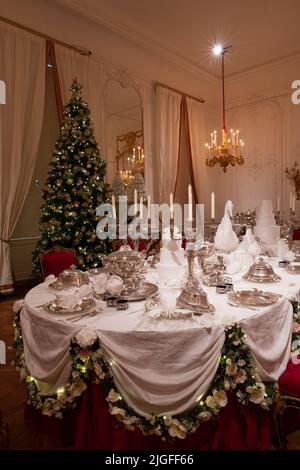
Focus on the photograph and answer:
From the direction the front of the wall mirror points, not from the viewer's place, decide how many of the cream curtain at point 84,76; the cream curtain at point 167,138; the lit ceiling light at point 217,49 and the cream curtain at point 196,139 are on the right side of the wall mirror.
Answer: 1

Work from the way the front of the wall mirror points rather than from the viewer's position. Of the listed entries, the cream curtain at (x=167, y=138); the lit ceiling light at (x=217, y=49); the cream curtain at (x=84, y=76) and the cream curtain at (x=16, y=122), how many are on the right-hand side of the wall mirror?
2

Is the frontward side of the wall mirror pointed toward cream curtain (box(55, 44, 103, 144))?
no

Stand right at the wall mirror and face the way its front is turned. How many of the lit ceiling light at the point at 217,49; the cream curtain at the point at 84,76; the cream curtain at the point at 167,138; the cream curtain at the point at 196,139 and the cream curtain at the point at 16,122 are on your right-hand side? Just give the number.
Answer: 2

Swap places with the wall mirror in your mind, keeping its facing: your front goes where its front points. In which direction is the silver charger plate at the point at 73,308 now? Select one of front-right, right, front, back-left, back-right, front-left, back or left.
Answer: front-right

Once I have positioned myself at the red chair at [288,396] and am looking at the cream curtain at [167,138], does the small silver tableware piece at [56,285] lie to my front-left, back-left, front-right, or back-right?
front-left

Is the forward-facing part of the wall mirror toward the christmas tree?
no

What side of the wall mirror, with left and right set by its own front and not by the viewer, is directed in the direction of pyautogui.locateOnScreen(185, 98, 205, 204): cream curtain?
left

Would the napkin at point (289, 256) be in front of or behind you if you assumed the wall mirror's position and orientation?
in front

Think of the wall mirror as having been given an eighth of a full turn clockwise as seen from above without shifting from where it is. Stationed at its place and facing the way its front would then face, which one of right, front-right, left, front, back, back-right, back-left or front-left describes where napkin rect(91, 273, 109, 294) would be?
front

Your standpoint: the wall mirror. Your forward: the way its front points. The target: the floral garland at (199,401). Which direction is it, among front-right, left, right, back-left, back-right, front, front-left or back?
front-right

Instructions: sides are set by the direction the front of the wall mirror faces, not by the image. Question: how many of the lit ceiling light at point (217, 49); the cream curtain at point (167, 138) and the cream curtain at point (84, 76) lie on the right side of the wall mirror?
1

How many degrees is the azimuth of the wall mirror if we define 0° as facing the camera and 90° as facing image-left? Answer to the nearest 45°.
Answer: approximately 315°

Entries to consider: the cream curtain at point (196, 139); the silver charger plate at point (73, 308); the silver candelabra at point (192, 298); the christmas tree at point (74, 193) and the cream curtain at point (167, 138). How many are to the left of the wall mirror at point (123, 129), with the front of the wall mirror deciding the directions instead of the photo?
2

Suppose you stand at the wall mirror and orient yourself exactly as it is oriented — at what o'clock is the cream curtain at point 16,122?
The cream curtain is roughly at 3 o'clock from the wall mirror.
